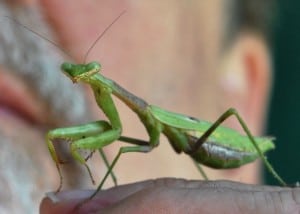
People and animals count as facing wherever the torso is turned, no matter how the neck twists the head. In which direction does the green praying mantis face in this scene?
to the viewer's left
